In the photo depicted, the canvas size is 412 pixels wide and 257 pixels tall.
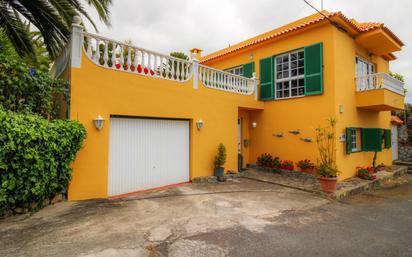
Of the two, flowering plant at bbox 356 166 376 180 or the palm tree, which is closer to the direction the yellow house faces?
the flowering plant

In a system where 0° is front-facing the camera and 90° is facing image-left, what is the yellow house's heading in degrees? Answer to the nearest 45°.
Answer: approximately 315°

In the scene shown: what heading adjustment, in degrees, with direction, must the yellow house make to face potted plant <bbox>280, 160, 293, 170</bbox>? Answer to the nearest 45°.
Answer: approximately 90° to its left

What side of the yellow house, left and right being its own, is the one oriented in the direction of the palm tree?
right

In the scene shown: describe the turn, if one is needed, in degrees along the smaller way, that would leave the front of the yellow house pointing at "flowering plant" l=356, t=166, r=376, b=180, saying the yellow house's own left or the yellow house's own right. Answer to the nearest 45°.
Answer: approximately 45° to the yellow house's own left

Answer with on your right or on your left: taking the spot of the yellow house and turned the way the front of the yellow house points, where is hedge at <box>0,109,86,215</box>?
on your right

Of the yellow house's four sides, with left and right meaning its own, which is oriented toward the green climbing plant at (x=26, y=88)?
right
